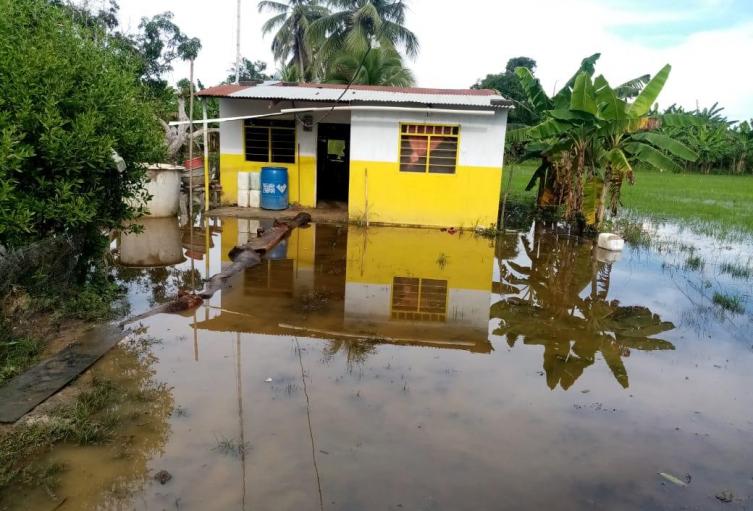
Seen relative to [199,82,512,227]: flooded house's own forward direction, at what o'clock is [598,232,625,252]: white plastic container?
The white plastic container is roughly at 10 o'clock from the flooded house.

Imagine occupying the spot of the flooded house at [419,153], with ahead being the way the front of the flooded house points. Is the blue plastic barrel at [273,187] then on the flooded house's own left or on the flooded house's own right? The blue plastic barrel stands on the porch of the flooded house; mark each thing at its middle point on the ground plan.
on the flooded house's own right

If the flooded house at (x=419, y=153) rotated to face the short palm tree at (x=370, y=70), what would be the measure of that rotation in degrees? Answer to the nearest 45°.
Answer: approximately 180°

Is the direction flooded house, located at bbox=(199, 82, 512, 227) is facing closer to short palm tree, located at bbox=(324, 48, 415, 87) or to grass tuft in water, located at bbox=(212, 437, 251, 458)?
the grass tuft in water

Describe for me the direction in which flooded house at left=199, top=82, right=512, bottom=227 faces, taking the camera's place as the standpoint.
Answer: facing the viewer

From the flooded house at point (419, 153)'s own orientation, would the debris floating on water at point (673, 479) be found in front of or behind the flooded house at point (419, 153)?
in front

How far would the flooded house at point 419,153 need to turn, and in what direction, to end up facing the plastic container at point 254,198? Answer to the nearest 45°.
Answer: approximately 90° to its right

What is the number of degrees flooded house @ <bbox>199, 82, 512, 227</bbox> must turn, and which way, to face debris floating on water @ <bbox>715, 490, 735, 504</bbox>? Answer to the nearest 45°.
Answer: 0° — it already faces it

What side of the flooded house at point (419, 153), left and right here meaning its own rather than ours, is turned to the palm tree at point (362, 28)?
back

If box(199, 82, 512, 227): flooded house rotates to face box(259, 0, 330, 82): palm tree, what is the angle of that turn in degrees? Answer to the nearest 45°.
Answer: approximately 180°

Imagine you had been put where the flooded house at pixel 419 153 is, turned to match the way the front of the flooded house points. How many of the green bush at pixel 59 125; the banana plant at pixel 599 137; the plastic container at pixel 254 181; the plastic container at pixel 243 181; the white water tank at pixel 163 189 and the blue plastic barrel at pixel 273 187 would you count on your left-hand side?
1

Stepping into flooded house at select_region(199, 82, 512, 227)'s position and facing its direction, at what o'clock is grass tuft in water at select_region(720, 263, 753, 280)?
The grass tuft in water is roughly at 10 o'clock from the flooded house.

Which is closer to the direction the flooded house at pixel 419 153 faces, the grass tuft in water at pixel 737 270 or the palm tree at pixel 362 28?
the grass tuft in water
